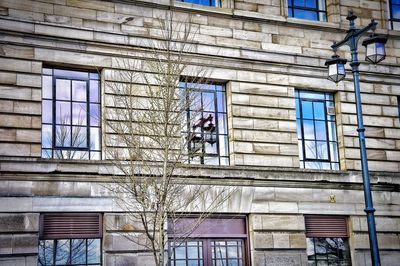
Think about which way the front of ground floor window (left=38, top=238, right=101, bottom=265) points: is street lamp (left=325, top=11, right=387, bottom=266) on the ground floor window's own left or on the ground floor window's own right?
on the ground floor window's own left

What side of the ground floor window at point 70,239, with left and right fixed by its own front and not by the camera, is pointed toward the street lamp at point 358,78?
left

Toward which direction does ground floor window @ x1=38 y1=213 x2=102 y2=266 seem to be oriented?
toward the camera

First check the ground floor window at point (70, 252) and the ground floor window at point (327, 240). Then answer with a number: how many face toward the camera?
2

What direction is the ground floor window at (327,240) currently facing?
toward the camera

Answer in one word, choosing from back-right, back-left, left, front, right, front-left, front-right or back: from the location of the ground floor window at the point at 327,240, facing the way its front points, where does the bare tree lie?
front-right

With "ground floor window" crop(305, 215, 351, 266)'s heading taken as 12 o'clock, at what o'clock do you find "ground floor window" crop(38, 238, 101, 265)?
"ground floor window" crop(38, 238, 101, 265) is roughly at 2 o'clock from "ground floor window" crop(305, 215, 351, 266).

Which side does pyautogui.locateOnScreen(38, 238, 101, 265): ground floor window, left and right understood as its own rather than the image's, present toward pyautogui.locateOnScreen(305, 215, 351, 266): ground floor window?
left
